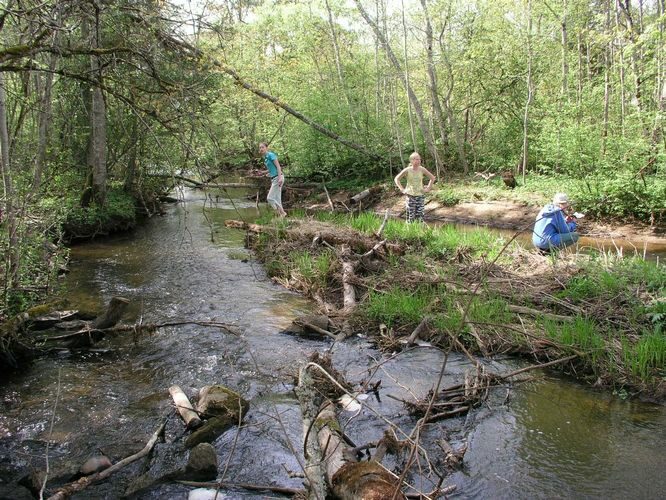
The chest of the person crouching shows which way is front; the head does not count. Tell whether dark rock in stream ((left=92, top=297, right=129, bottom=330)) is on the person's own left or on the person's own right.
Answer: on the person's own right

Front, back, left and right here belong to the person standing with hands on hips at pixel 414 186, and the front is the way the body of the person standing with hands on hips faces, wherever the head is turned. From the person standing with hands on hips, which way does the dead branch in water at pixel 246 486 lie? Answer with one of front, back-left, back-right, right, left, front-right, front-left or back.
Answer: front

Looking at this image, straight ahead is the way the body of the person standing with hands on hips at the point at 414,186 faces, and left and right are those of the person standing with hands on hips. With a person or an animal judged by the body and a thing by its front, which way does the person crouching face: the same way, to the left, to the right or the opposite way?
to the left

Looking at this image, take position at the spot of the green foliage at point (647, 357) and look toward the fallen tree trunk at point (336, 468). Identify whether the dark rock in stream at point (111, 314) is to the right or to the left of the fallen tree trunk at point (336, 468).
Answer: right

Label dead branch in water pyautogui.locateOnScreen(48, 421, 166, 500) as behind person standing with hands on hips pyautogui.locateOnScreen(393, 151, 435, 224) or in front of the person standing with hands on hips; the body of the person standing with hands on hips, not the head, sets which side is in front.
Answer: in front

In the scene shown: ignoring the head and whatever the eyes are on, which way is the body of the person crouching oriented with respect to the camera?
to the viewer's right

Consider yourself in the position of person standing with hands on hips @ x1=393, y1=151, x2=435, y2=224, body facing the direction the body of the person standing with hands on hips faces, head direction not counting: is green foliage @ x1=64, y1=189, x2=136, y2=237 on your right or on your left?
on your right

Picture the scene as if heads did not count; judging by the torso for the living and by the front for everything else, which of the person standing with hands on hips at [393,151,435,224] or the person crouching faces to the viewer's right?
the person crouching

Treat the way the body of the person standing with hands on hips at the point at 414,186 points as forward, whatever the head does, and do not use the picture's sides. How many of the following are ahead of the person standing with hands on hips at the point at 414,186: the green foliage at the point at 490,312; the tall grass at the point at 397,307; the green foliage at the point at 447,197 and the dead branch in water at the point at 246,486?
3

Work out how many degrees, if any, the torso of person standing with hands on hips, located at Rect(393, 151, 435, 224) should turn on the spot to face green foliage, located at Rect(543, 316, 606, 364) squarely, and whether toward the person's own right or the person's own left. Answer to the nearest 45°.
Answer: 0° — they already face it

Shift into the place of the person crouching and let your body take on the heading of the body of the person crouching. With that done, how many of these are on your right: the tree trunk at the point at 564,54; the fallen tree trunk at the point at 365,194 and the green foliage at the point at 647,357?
1

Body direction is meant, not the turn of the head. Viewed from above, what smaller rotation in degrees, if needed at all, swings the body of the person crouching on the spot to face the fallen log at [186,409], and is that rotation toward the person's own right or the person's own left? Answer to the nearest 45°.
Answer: approximately 135° to the person's own right

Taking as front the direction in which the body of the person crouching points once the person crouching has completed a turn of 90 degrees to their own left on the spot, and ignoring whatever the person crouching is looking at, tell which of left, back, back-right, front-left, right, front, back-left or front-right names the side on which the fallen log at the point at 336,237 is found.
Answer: left

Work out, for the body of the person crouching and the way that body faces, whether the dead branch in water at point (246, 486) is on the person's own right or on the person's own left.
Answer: on the person's own right

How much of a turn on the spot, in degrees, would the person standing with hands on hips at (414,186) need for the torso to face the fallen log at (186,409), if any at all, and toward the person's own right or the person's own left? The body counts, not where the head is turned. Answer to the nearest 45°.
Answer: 0° — they already face it

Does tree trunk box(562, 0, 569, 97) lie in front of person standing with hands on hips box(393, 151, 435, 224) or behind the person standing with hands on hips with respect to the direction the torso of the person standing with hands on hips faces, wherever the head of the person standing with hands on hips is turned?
behind

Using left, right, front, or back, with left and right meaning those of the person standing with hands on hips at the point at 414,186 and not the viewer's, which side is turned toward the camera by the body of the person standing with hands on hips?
front

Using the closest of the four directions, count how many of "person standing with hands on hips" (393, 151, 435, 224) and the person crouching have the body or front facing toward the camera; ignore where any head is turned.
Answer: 1
